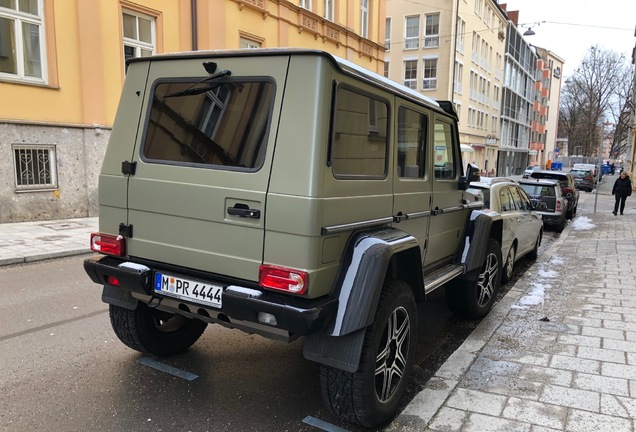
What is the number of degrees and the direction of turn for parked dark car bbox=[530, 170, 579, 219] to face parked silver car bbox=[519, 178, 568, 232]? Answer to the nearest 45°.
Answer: approximately 180°

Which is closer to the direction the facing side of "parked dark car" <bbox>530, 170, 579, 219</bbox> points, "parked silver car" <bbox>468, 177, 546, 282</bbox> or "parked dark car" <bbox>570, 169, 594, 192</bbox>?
the parked dark car

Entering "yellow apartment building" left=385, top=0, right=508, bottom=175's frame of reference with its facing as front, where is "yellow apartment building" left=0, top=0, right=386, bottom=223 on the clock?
"yellow apartment building" left=0, top=0, right=386, bottom=223 is roughly at 2 o'clock from "yellow apartment building" left=385, top=0, right=508, bottom=175.

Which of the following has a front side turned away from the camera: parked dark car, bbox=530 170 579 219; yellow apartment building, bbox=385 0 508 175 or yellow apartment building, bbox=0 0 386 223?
the parked dark car

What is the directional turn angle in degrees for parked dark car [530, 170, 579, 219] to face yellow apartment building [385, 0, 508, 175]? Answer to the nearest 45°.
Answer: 0° — it already faces it

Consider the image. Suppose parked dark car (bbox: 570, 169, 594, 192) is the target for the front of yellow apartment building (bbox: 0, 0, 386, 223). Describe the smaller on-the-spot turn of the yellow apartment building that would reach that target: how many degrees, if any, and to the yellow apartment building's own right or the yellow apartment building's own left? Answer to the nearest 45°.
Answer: approximately 90° to the yellow apartment building's own left

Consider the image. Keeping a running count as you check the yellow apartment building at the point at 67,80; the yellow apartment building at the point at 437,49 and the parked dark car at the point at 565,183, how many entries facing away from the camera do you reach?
1

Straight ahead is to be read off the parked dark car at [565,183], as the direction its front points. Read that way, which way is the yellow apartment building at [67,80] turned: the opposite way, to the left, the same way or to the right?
to the right

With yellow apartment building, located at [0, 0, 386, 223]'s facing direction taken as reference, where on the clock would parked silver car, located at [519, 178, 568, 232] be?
The parked silver car is roughly at 11 o'clock from the yellow apartment building.

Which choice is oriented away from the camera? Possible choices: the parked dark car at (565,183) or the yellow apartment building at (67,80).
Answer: the parked dark car

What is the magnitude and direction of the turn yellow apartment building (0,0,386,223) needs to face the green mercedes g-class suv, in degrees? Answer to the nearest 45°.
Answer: approximately 45° to its right

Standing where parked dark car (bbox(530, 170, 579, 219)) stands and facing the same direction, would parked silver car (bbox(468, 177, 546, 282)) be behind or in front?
behind

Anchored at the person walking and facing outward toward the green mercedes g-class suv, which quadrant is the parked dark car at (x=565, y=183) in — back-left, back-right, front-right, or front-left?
front-right

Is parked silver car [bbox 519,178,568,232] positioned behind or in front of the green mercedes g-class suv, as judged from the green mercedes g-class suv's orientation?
in front

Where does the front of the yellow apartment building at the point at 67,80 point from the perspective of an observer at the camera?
facing the viewer and to the right of the viewer

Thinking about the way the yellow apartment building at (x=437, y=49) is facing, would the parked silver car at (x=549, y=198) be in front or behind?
in front

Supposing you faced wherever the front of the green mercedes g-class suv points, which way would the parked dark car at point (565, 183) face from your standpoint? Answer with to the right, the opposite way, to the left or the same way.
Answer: the same way

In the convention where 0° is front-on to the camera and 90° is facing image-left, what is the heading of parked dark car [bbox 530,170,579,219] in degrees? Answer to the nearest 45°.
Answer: approximately 180°

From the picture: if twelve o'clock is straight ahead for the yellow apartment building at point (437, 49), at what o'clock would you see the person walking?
The person walking is roughly at 1 o'clock from the yellow apartment building.

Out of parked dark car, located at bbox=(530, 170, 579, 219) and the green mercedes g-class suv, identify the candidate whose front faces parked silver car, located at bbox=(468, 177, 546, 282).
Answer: the green mercedes g-class suv
